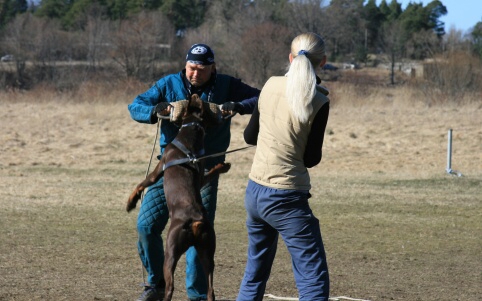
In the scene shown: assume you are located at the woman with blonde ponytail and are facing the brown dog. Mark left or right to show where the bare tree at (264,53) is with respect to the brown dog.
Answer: right

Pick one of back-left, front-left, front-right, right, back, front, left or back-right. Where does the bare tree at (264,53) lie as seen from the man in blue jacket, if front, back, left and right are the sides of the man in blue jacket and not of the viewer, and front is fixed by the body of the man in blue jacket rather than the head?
back

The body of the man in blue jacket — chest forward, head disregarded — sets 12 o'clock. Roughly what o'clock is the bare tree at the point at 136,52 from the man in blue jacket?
The bare tree is roughly at 6 o'clock from the man in blue jacket.

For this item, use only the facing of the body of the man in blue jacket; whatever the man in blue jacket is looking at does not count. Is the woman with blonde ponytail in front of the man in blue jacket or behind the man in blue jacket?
in front

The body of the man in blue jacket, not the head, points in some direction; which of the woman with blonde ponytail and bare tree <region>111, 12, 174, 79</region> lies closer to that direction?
the woman with blonde ponytail

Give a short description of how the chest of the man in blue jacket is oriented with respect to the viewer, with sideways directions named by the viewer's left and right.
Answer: facing the viewer

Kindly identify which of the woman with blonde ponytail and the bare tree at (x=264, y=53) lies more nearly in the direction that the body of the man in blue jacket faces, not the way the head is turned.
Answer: the woman with blonde ponytail

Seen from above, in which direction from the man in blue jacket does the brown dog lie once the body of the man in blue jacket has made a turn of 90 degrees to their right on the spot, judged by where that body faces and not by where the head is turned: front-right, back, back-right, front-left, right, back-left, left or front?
left

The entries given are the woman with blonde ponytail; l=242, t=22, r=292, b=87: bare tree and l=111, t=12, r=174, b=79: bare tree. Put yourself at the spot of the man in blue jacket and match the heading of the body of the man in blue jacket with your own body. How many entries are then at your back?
2

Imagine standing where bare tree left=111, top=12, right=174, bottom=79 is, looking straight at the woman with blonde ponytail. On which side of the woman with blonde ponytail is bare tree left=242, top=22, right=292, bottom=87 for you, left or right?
left

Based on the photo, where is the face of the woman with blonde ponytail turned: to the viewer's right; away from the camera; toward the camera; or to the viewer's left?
away from the camera

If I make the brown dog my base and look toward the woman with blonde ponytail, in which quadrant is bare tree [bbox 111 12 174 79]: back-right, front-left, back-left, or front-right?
back-left
